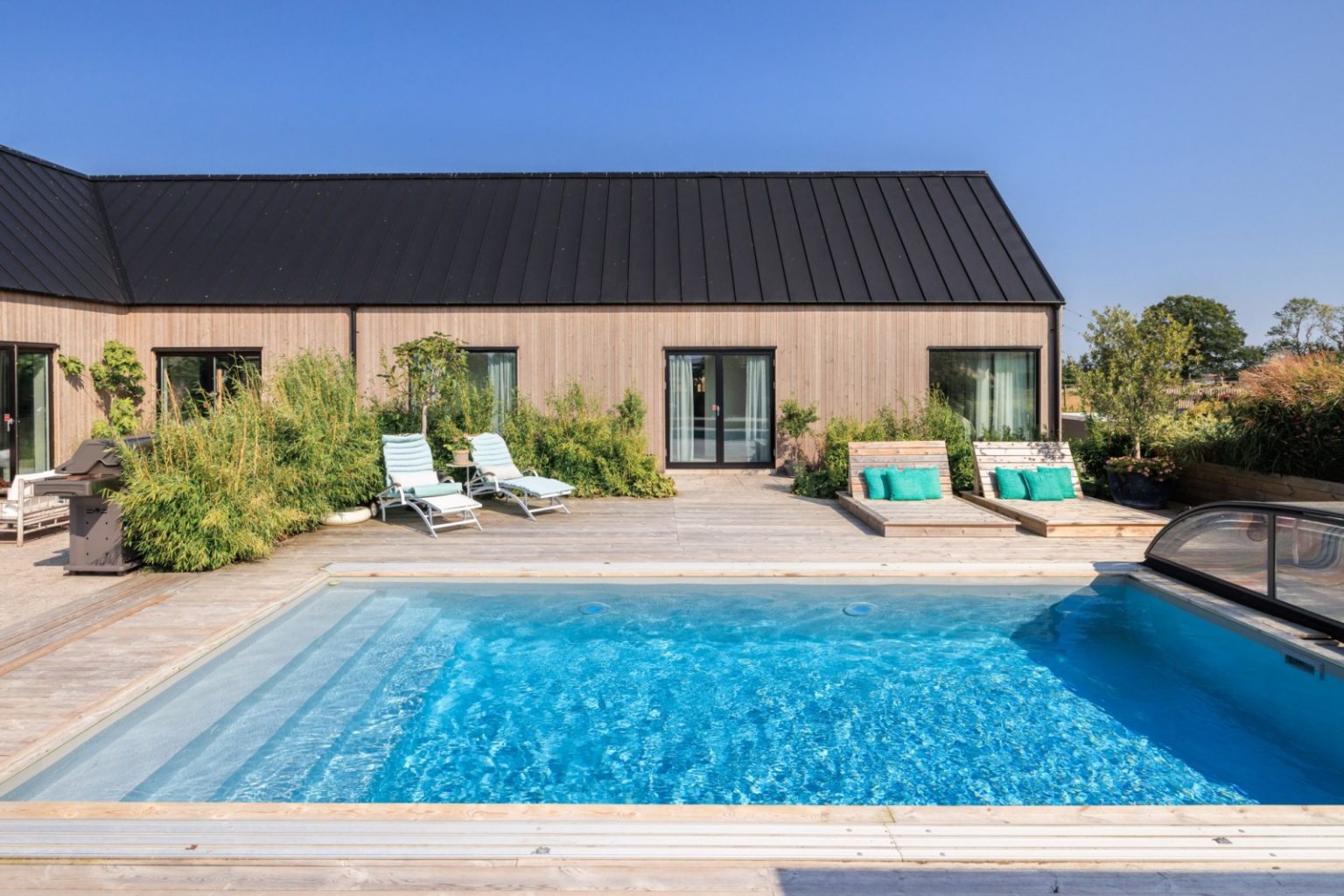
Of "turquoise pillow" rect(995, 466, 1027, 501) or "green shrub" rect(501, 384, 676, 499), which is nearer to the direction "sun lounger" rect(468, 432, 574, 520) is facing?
the turquoise pillow

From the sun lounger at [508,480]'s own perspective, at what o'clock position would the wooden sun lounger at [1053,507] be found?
The wooden sun lounger is roughly at 11 o'clock from the sun lounger.

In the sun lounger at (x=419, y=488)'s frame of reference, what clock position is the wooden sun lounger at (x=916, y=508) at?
The wooden sun lounger is roughly at 11 o'clock from the sun lounger.

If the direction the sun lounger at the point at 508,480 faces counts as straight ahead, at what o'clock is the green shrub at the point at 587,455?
The green shrub is roughly at 9 o'clock from the sun lounger.

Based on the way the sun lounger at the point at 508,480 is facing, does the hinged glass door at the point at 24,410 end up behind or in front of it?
behind

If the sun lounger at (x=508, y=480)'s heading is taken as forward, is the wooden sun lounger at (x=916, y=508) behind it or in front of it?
in front

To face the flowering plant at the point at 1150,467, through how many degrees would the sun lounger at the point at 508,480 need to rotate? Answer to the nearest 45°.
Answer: approximately 45° to its left

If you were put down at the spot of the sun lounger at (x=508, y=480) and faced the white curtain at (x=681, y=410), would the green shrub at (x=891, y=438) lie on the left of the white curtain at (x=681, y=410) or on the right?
right

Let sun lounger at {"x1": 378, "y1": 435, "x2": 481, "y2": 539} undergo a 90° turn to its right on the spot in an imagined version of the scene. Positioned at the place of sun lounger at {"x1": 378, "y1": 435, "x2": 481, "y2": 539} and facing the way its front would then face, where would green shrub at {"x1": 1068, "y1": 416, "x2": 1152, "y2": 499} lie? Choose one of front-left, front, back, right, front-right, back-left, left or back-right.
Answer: back-left

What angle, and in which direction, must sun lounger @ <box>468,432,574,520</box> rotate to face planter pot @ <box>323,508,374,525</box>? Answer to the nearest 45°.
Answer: approximately 135° to its right
